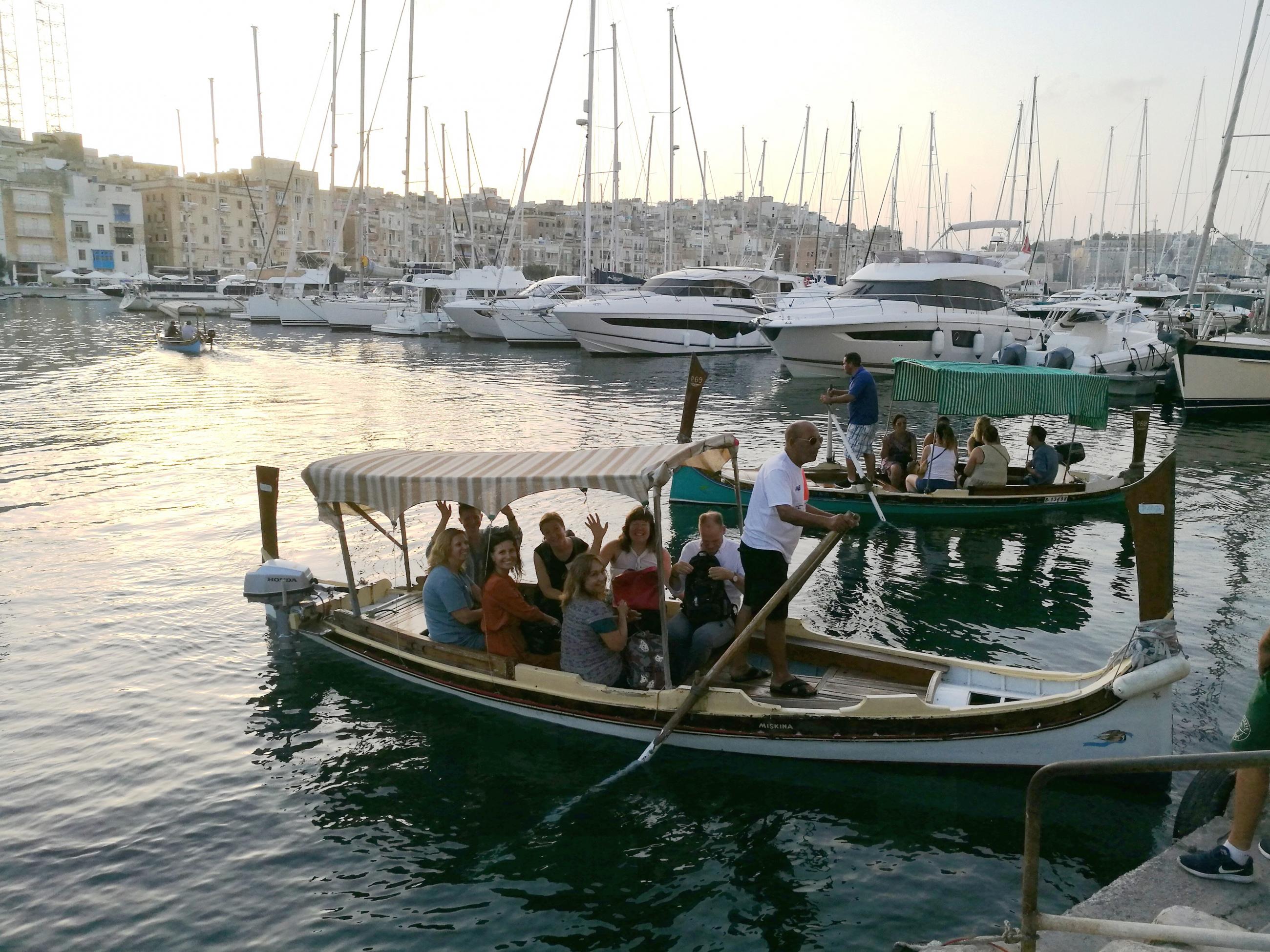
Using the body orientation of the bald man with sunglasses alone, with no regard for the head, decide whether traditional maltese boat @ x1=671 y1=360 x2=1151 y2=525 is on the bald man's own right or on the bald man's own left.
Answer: on the bald man's own left

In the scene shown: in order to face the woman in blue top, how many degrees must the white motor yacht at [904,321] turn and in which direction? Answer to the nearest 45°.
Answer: approximately 45° to its left

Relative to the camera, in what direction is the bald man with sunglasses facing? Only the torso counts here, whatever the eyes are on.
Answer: to the viewer's right

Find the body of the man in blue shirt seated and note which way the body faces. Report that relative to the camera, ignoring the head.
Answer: to the viewer's left

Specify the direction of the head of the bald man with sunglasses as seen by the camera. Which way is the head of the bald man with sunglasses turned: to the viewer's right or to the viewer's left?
to the viewer's right

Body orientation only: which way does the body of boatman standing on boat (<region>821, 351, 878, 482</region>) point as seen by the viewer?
to the viewer's left
